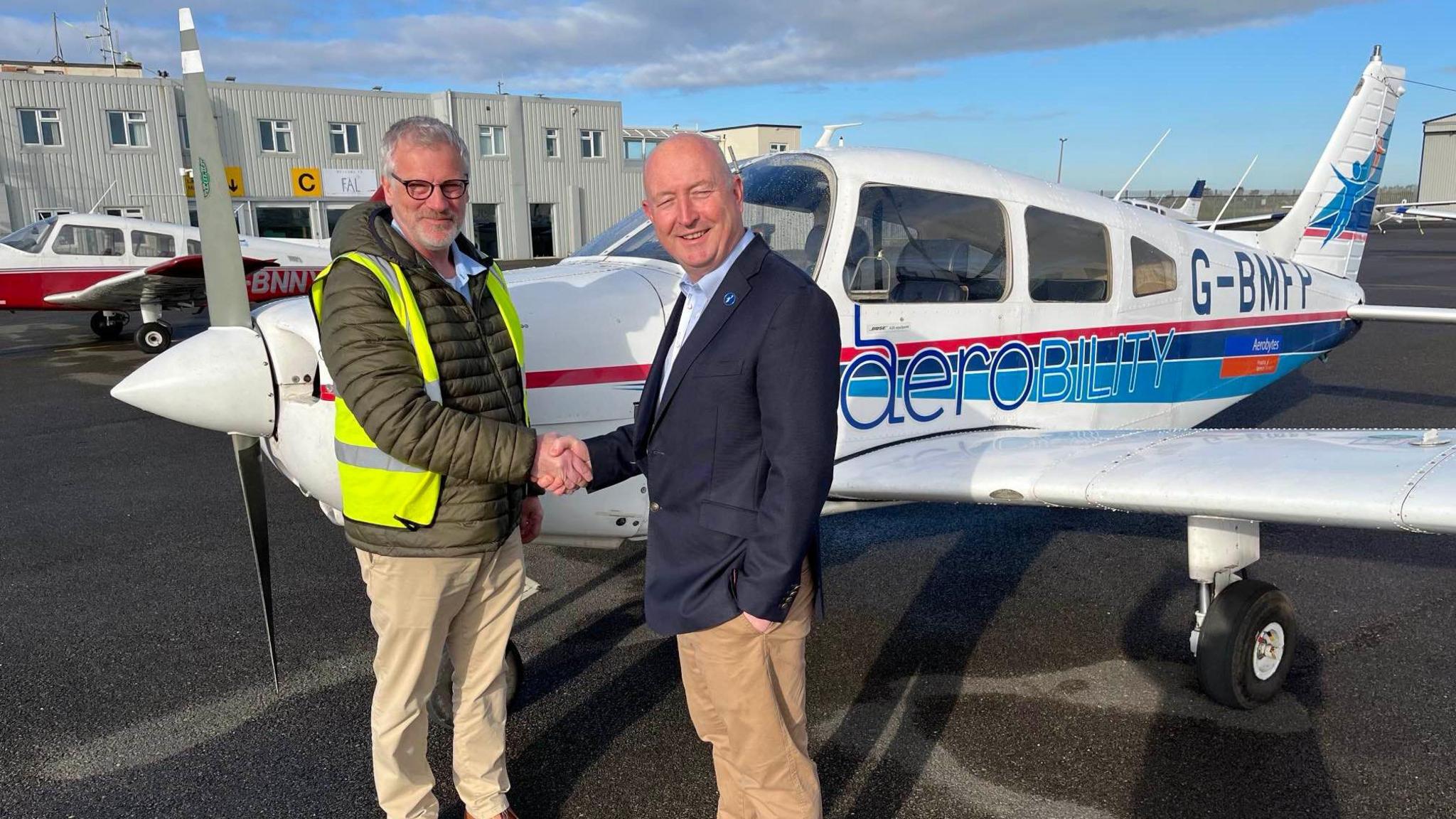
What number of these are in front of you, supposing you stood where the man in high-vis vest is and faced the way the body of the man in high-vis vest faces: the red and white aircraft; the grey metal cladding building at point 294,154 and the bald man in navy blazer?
1

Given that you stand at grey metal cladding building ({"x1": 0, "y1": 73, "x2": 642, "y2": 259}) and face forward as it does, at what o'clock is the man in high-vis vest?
The man in high-vis vest is roughly at 12 o'clock from the grey metal cladding building.

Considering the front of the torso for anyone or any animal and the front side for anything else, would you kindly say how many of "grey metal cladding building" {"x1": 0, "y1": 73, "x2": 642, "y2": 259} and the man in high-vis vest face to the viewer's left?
0

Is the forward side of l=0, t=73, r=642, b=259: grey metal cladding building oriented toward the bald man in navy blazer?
yes

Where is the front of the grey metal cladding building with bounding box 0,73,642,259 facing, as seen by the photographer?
facing the viewer

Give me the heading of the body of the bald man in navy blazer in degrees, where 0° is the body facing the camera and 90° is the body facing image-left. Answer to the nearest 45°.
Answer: approximately 45°

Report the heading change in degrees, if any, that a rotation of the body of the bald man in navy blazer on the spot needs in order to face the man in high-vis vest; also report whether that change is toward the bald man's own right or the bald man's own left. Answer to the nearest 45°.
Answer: approximately 90° to the bald man's own right

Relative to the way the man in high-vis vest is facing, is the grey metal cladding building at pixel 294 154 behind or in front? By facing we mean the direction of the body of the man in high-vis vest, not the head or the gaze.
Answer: behind

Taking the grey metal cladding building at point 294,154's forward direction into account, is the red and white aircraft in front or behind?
in front

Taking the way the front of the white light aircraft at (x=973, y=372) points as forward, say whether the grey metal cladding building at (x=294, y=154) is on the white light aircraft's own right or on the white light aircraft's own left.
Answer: on the white light aircraft's own right

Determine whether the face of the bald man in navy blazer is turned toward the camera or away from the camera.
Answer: toward the camera

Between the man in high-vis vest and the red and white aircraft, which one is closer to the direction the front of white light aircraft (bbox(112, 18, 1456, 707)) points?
the man in high-vis vest

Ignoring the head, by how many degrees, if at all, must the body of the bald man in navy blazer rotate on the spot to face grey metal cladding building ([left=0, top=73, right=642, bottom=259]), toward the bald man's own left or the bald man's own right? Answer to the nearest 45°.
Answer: approximately 90° to the bald man's own right

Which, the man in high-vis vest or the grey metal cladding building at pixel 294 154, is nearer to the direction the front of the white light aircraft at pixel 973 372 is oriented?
the man in high-vis vest

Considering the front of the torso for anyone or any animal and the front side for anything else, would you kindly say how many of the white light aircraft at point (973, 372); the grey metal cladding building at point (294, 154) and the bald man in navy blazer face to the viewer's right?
0

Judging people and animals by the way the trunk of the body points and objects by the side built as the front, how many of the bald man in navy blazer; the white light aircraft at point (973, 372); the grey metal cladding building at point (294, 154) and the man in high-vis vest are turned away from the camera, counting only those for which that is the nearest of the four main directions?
0

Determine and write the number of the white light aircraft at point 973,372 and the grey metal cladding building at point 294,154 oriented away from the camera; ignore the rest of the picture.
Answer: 0

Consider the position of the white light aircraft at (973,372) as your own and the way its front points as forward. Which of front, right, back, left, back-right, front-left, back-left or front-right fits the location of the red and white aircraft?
right
